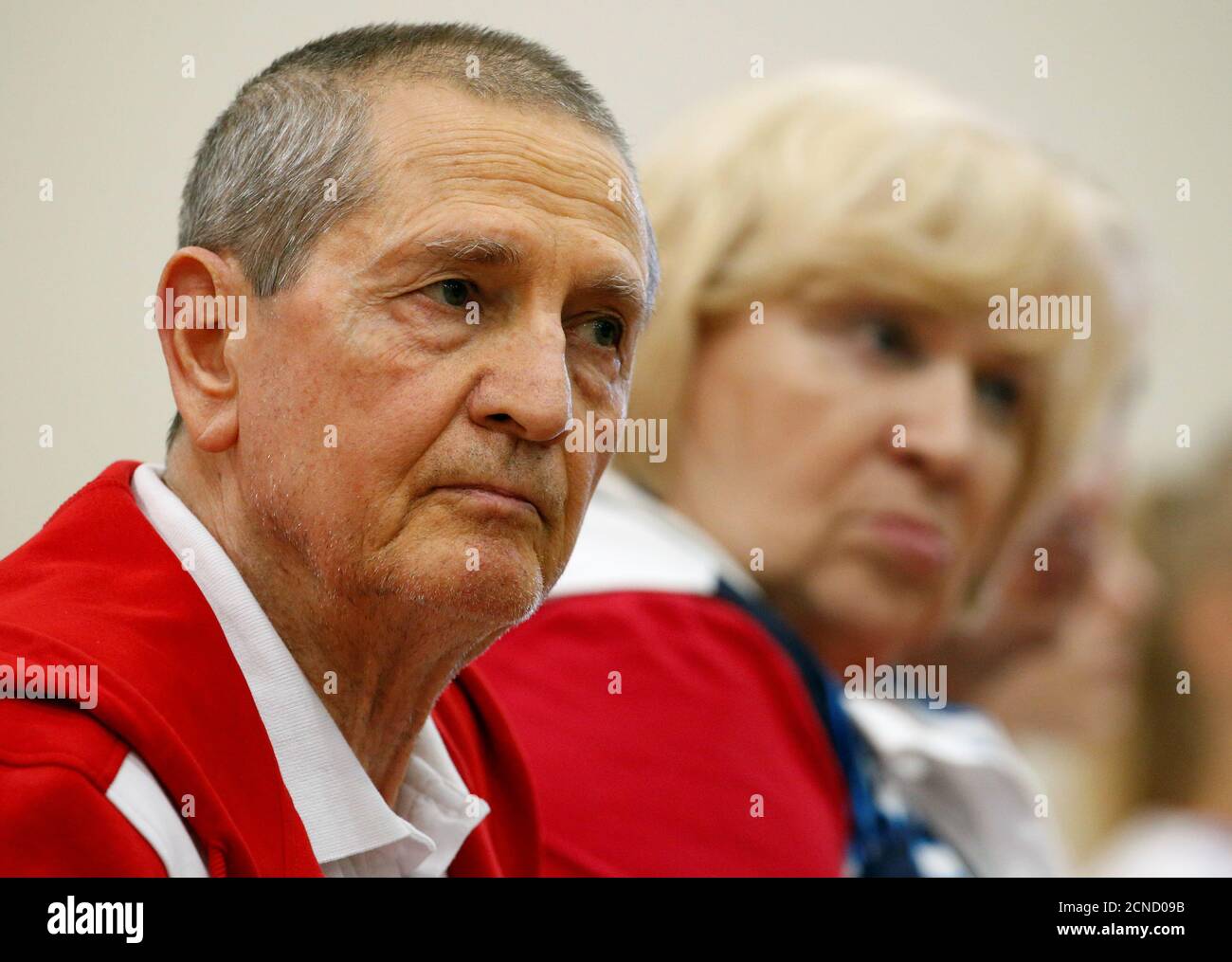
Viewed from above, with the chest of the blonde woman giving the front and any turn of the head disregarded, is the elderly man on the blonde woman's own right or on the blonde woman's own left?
on the blonde woman's own right

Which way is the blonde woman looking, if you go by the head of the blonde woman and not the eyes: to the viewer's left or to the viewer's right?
to the viewer's right

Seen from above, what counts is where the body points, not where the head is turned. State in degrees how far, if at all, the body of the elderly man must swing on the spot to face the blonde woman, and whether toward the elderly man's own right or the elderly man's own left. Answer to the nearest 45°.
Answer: approximately 90° to the elderly man's own left

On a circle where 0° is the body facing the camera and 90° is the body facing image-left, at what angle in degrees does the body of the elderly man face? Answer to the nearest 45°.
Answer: approximately 315°

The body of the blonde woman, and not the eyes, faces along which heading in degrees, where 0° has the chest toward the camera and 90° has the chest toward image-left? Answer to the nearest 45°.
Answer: approximately 315°

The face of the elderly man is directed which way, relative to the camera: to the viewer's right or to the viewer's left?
to the viewer's right
